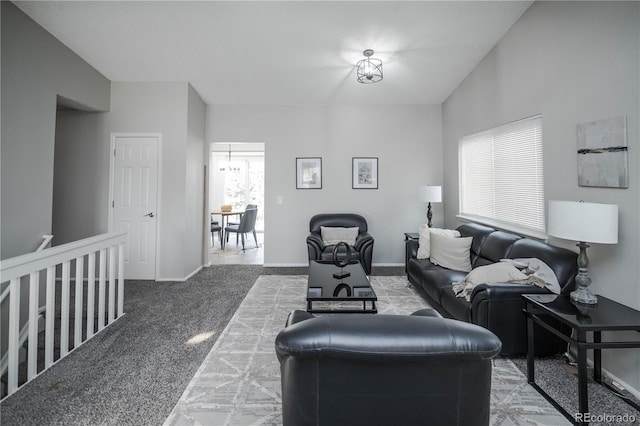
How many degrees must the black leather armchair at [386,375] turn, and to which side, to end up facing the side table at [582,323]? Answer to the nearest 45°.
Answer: approximately 45° to its right

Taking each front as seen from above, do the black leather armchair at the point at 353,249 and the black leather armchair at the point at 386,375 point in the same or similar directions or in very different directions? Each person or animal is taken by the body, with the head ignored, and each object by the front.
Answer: very different directions

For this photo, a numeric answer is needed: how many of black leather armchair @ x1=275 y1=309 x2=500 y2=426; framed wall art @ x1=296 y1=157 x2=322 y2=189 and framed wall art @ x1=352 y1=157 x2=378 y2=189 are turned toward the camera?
2

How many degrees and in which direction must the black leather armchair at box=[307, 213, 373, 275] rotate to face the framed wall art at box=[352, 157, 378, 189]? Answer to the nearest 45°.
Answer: approximately 180°

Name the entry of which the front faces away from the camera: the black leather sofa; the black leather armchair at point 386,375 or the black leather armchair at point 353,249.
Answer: the black leather armchair at point 386,375

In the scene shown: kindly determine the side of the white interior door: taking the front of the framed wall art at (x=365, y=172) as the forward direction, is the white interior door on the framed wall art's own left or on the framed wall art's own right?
on the framed wall art's own right

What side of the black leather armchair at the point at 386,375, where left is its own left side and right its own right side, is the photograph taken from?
back

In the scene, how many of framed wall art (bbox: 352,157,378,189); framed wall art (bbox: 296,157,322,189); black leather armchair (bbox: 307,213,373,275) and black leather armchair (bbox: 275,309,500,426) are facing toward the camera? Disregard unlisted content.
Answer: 3
